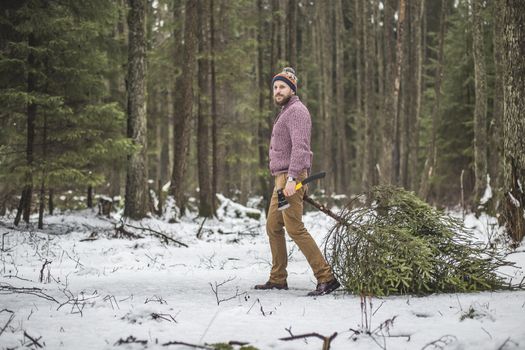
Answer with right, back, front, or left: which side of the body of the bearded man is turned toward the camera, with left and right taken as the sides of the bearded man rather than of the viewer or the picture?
left

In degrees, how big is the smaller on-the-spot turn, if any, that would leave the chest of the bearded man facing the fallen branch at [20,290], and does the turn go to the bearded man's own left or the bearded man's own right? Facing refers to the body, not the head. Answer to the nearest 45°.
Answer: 0° — they already face it

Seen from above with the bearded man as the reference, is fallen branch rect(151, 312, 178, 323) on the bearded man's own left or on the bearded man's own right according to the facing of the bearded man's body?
on the bearded man's own left

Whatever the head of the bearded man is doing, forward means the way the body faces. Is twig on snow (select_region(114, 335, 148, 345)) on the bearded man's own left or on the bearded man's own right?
on the bearded man's own left

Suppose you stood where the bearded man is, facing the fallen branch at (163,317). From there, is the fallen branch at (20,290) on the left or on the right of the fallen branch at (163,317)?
right

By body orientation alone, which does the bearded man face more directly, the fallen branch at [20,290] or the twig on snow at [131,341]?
the fallen branch
